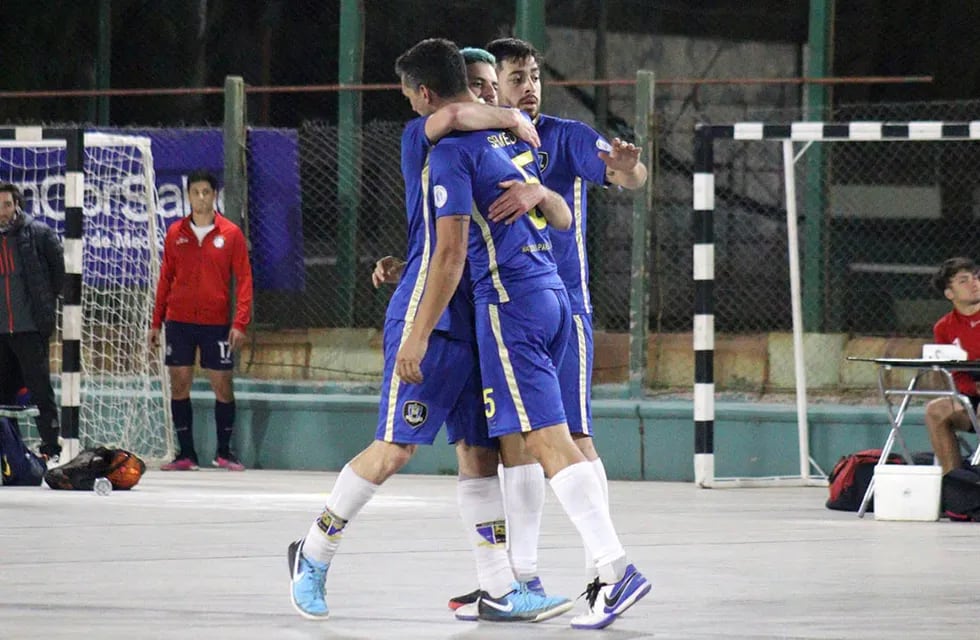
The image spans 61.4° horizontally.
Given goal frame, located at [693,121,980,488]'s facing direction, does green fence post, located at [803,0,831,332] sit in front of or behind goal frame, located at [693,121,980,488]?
behind

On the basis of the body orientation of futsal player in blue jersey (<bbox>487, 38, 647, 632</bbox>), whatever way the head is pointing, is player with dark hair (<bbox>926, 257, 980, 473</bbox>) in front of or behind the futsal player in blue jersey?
behind

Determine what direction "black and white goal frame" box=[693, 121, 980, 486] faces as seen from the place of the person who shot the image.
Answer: facing the viewer and to the left of the viewer

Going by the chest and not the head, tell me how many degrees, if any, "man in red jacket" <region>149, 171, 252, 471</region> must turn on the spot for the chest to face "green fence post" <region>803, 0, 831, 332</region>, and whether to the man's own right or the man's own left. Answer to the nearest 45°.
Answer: approximately 90° to the man's own left

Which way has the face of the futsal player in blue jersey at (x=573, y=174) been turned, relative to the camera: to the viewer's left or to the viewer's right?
to the viewer's left

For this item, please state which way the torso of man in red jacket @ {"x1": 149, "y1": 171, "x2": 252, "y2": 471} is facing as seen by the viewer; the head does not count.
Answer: toward the camera

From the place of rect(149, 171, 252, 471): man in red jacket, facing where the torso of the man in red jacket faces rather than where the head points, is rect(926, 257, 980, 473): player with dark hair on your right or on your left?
on your left

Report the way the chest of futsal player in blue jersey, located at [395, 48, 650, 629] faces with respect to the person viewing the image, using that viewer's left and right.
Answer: facing away from the viewer and to the left of the viewer

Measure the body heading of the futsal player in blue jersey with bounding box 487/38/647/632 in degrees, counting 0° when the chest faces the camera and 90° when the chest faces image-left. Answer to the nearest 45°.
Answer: approximately 45°
